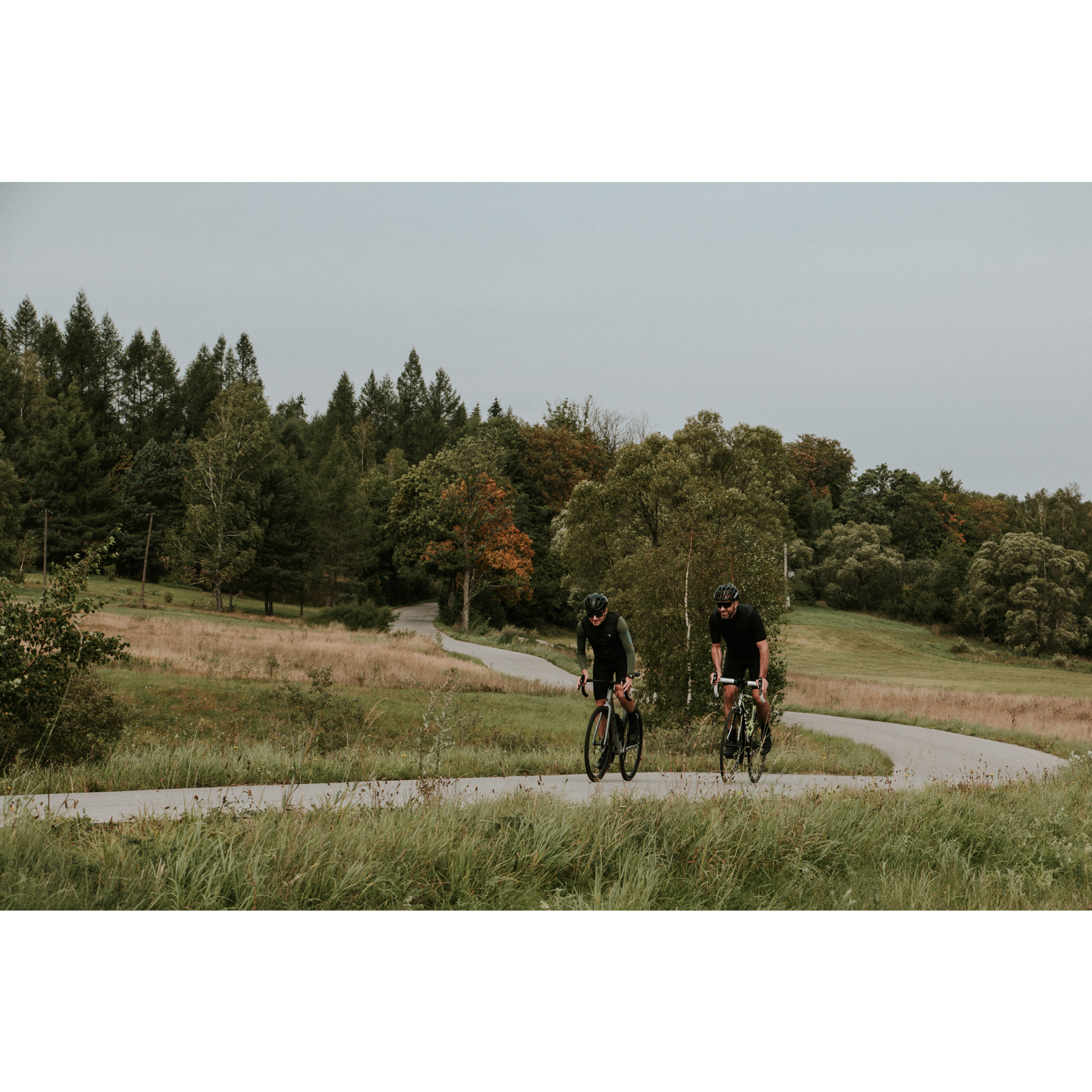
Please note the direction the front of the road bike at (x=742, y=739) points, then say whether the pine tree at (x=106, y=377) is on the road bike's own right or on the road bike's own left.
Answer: on the road bike's own right

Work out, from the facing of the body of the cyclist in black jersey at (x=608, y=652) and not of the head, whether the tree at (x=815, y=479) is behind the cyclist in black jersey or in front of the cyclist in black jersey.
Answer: behind

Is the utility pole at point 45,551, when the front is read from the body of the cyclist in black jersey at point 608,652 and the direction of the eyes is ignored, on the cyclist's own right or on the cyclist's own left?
on the cyclist's own right

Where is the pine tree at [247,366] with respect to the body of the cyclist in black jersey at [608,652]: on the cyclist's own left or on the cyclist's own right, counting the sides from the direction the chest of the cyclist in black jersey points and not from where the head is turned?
on the cyclist's own right

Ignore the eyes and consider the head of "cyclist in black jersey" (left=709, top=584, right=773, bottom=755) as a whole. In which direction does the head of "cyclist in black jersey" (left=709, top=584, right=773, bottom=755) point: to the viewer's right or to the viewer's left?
to the viewer's left

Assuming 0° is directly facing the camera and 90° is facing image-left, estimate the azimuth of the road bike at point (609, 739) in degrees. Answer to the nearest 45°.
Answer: approximately 45°

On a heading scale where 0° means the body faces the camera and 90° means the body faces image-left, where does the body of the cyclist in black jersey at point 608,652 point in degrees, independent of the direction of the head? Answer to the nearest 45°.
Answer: approximately 45°

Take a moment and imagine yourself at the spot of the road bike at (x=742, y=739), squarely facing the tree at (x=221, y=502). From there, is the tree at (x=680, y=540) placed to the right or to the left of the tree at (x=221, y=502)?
right
